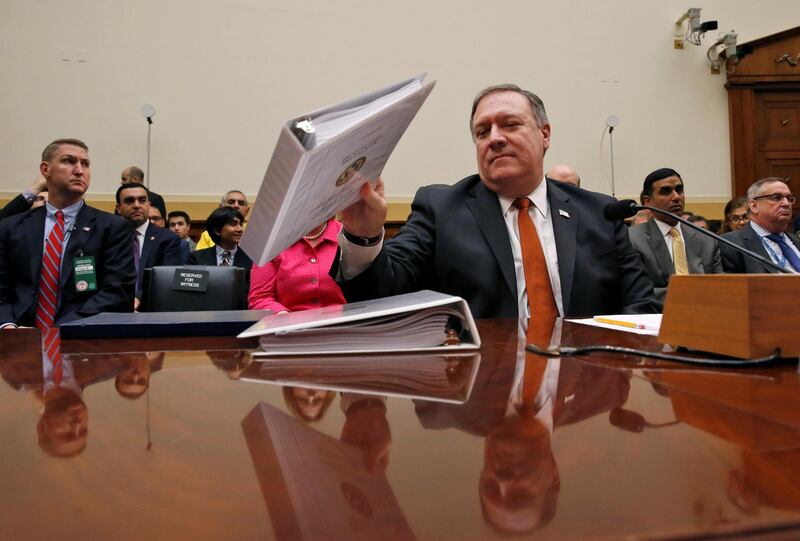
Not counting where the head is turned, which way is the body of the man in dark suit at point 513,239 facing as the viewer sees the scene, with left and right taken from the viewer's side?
facing the viewer

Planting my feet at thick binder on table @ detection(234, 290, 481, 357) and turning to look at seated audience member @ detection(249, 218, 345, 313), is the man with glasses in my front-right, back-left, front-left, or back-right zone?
front-right

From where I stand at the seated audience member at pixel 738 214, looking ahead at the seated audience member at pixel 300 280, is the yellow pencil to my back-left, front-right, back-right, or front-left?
front-left

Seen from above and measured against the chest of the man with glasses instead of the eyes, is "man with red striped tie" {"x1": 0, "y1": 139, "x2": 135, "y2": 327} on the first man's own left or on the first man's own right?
on the first man's own right

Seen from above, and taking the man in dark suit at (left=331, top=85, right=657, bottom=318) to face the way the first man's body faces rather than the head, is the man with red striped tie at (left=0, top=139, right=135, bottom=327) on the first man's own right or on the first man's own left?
on the first man's own right

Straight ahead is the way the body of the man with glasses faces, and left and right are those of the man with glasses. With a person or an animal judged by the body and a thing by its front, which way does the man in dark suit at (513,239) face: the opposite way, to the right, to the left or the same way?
the same way

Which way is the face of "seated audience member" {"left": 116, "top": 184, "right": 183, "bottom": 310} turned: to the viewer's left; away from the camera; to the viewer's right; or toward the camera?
toward the camera

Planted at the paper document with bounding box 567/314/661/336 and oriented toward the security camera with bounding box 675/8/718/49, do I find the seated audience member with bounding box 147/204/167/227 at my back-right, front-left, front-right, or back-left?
front-left

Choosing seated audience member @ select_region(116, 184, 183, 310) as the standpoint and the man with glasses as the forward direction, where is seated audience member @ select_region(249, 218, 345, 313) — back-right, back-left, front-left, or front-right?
front-right

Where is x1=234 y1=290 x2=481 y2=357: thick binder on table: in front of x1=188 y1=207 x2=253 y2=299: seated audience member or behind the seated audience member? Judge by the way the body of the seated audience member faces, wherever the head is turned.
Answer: in front

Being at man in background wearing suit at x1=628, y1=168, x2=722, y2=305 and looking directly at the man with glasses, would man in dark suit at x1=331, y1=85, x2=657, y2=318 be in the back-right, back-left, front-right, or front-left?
back-right

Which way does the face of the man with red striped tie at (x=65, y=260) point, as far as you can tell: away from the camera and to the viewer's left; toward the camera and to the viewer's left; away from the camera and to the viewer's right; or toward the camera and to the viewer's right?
toward the camera and to the viewer's right

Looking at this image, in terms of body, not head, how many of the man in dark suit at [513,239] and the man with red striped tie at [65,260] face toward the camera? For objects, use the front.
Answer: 2

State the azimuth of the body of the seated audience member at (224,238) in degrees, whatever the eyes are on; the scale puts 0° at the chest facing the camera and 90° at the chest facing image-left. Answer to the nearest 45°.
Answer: approximately 315°

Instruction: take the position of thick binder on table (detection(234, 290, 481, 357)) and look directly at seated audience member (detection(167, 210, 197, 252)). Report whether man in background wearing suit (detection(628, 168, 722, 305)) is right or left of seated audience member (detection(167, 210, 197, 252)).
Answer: right

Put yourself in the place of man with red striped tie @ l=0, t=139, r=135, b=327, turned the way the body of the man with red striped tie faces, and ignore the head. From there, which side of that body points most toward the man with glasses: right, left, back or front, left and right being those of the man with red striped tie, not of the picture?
left

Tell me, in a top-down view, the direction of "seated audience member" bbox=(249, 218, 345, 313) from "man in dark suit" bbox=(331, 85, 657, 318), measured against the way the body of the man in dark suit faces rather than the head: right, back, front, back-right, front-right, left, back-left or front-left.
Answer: back-right

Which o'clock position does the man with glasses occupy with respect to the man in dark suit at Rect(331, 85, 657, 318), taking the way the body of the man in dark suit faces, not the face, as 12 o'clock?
The man with glasses is roughly at 7 o'clock from the man in dark suit.

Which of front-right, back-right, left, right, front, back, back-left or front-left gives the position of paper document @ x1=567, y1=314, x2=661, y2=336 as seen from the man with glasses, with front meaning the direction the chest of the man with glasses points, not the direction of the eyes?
front-right
